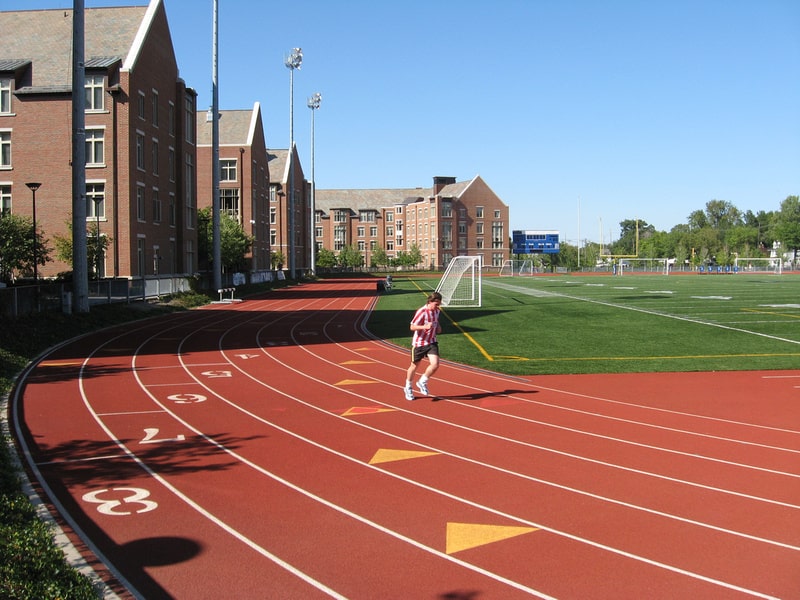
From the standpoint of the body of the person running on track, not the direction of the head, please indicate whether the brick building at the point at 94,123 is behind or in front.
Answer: behind

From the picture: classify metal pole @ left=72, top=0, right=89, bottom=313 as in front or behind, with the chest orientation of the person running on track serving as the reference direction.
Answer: behind

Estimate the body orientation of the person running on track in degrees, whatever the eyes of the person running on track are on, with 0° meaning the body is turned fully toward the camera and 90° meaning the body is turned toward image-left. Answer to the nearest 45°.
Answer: approximately 315°

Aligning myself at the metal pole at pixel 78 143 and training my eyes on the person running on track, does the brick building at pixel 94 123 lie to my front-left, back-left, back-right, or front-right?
back-left

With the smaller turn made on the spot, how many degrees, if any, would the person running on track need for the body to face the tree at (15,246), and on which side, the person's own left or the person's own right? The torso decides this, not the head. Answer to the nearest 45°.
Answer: approximately 180°
